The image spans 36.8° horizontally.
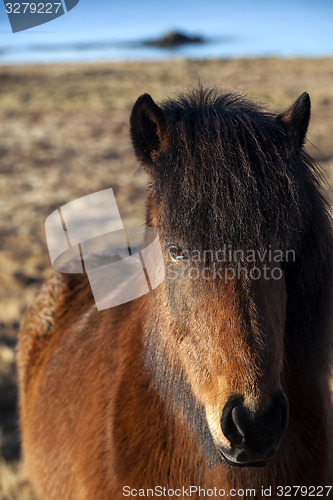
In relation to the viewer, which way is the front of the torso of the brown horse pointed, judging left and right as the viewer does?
facing the viewer and to the right of the viewer
